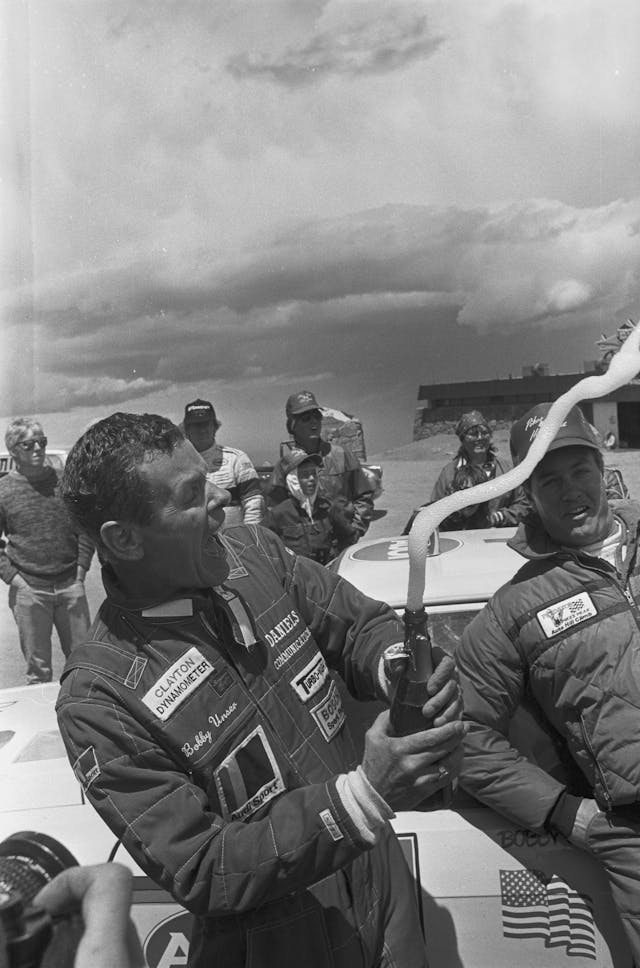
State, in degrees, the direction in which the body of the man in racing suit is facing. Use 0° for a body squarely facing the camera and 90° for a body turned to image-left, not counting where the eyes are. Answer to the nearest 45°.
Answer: approximately 315°

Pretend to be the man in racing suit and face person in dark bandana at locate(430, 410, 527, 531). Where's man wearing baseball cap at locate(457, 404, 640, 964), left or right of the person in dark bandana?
right

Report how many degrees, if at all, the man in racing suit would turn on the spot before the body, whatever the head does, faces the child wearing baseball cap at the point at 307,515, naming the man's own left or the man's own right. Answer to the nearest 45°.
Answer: approximately 135° to the man's own left

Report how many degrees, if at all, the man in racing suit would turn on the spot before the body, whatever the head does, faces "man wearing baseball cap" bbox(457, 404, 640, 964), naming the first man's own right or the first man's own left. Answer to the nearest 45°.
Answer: approximately 90° to the first man's own left

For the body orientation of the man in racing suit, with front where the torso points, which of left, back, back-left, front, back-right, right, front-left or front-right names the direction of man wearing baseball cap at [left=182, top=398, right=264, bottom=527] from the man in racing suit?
back-left

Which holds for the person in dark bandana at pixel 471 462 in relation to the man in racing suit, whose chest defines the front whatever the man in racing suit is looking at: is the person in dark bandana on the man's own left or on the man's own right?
on the man's own left

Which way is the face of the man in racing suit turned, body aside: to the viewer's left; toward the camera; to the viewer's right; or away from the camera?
to the viewer's right
